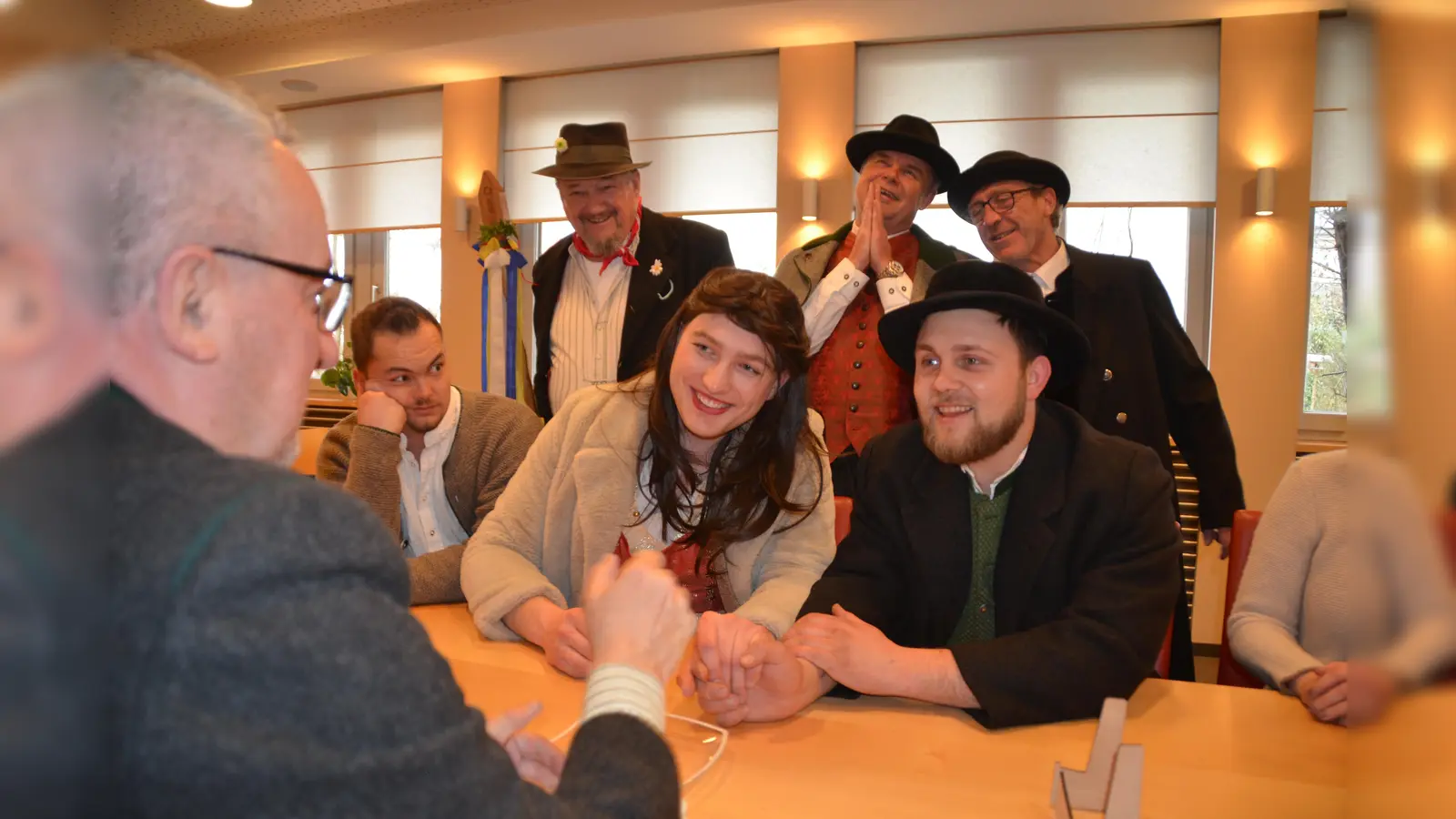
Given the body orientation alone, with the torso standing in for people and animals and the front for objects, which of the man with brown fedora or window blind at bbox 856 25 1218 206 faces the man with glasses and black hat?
the window blind

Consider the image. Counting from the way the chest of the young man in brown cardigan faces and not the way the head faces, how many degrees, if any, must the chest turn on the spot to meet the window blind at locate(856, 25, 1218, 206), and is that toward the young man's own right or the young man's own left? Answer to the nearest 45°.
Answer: approximately 135° to the young man's own left

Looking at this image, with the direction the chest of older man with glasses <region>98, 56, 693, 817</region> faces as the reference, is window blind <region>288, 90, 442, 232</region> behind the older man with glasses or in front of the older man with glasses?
in front

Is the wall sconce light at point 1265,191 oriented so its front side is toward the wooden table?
yes

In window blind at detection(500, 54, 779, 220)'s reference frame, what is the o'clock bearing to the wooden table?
The wooden table is roughly at 12 o'clock from the window blind.

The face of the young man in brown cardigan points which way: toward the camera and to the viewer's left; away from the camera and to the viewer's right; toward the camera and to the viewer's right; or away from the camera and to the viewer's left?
toward the camera and to the viewer's right

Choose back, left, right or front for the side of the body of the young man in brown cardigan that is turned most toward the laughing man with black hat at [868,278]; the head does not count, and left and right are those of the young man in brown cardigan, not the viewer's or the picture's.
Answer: left

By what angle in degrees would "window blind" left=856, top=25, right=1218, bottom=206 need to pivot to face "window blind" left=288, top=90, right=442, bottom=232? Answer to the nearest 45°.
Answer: approximately 90° to its right

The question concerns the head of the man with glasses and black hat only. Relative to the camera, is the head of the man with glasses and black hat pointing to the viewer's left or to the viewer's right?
to the viewer's left

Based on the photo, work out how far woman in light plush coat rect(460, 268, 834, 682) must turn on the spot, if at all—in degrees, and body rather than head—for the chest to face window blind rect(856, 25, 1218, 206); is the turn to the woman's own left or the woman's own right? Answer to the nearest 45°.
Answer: approximately 135° to the woman's own left

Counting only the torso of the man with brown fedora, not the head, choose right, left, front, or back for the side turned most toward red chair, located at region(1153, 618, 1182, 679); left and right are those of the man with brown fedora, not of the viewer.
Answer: left

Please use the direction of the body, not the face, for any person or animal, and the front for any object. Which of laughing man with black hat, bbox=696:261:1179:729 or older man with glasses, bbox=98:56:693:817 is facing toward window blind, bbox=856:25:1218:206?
the older man with glasses
